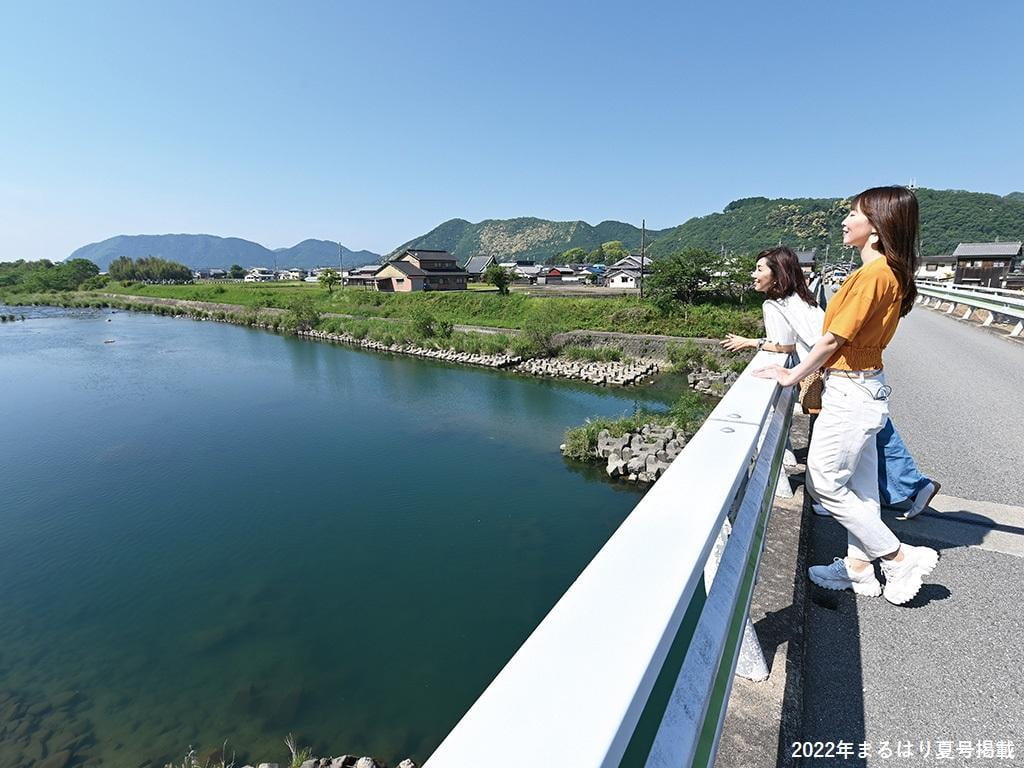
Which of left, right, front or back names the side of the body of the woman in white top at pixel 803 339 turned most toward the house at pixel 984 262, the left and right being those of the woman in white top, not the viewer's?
right

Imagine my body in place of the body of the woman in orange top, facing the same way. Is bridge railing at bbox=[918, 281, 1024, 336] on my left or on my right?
on my right

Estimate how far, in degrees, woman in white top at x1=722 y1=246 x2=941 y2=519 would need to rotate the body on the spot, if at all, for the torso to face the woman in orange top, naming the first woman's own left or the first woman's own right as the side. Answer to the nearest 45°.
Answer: approximately 90° to the first woman's own left

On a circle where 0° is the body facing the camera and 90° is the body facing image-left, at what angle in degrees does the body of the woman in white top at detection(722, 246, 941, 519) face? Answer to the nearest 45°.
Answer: approximately 90°

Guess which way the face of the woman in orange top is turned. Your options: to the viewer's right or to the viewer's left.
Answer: to the viewer's left

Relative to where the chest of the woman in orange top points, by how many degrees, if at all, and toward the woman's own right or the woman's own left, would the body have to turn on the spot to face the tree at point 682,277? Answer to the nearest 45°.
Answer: approximately 90° to the woman's own right

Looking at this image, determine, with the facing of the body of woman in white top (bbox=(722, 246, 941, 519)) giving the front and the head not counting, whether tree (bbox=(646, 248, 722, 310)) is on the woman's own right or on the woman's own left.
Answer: on the woman's own right

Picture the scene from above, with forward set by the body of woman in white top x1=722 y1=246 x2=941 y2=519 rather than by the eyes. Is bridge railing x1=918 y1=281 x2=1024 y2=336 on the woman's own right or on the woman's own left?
on the woman's own right

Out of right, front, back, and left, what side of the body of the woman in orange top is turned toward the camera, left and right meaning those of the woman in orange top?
left

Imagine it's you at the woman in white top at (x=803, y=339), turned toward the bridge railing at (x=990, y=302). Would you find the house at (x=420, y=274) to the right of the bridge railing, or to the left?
left
